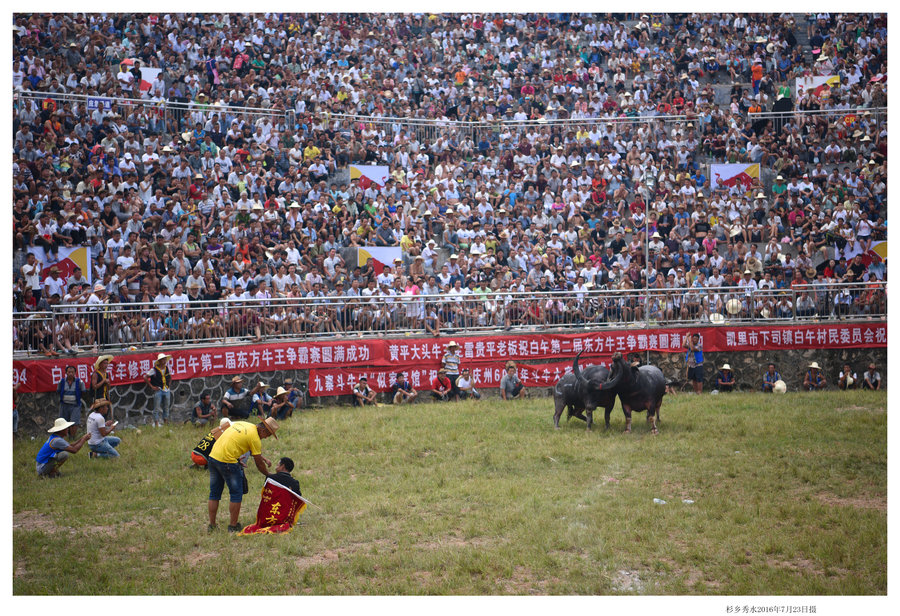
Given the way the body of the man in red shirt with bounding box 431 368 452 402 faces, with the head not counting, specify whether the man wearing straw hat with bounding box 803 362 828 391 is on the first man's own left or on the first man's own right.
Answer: on the first man's own left

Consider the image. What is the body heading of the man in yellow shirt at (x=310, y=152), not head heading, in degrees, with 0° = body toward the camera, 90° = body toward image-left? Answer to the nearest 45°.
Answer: approximately 0°

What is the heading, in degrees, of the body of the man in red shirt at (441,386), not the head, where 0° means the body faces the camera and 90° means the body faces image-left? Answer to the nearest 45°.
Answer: approximately 0°

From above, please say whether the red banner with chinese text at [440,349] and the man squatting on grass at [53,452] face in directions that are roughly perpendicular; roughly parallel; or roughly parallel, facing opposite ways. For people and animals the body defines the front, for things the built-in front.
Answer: roughly perpendicular

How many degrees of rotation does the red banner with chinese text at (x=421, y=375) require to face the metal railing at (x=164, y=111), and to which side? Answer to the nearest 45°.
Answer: approximately 135° to its right
